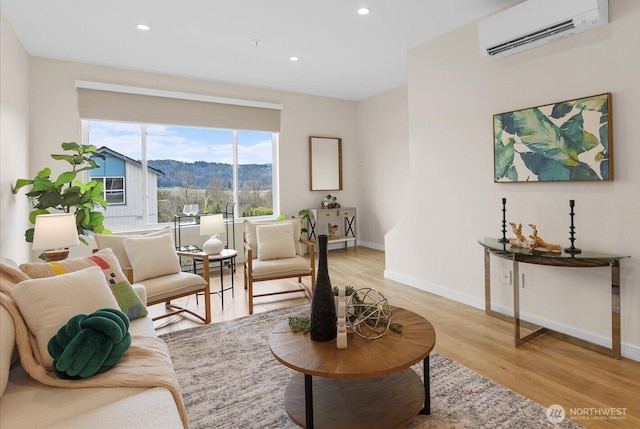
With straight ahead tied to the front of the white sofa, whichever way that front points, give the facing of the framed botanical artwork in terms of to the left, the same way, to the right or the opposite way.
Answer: the opposite way

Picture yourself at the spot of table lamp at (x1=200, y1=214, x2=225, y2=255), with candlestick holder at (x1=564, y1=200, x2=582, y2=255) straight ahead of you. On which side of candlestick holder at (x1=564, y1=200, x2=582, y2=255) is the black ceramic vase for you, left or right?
right

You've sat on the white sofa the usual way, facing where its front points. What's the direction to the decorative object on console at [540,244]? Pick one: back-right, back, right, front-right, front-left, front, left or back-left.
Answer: front

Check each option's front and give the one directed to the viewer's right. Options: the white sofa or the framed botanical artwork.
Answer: the white sofa

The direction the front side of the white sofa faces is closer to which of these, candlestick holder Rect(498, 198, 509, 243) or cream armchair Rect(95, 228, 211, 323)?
the candlestick holder

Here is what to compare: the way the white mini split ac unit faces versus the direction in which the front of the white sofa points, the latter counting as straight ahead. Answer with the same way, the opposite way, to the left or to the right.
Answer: the opposite way

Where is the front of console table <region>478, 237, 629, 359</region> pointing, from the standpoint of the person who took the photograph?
facing the viewer and to the left of the viewer

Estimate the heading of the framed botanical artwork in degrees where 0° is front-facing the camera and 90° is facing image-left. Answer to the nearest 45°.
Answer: approximately 45°

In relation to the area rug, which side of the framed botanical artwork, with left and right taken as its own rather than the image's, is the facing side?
front

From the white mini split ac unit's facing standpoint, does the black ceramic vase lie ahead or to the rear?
ahead

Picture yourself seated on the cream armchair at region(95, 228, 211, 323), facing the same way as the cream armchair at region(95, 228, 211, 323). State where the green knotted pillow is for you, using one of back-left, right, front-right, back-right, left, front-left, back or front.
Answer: front-right

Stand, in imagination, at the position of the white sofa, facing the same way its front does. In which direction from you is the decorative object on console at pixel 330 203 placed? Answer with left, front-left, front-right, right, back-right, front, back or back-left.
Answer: front-left

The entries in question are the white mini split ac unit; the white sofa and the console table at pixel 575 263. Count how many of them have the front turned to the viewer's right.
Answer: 1

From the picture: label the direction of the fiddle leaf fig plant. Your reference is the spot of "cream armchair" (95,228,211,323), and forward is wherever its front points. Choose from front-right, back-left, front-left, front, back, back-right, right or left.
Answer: back

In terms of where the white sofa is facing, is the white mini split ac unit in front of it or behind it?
in front

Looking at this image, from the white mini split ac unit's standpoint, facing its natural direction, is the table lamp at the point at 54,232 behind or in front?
in front

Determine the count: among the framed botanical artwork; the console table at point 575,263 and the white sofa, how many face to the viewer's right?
1

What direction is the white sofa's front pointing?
to the viewer's right
